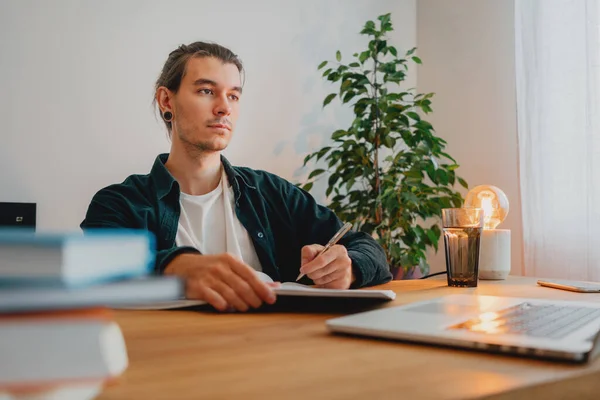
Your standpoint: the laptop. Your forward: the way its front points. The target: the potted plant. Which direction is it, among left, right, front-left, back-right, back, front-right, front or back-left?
front-right

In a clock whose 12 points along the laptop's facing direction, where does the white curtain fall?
The white curtain is roughly at 2 o'clock from the laptop.

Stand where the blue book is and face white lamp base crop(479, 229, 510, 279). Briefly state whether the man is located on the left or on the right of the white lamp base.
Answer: left

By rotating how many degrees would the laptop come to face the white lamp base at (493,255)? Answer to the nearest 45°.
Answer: approximately 45° to its right

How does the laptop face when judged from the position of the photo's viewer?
facing away from the viewer and to the left of the viewer

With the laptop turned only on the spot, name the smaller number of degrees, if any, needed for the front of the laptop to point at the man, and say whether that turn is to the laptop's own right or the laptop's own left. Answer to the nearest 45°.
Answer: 0° — it already faces them

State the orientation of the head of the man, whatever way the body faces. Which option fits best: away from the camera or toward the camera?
toward the camera
